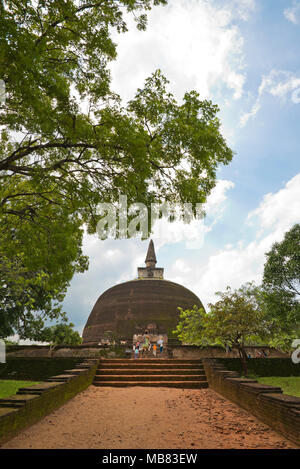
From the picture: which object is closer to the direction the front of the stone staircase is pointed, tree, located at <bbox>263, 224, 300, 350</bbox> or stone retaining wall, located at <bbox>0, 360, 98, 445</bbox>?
the stone retaining wall

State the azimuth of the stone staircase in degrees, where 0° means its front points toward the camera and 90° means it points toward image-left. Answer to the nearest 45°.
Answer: approximately 0°

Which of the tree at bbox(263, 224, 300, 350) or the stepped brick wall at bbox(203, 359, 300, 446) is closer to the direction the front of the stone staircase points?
the stepped brick wall

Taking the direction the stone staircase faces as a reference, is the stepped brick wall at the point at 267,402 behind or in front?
in front

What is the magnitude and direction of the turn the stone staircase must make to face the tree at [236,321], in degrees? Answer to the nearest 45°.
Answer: approximately 135° to its left

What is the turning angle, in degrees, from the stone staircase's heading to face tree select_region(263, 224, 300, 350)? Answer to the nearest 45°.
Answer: approximately 135° to its left

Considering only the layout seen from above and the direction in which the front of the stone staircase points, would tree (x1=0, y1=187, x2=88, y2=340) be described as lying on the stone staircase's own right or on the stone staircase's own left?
on the stone staircase's own right

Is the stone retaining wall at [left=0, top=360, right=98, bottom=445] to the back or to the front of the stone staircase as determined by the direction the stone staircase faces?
to the front

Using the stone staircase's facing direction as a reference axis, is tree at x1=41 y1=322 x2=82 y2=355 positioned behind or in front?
behind
